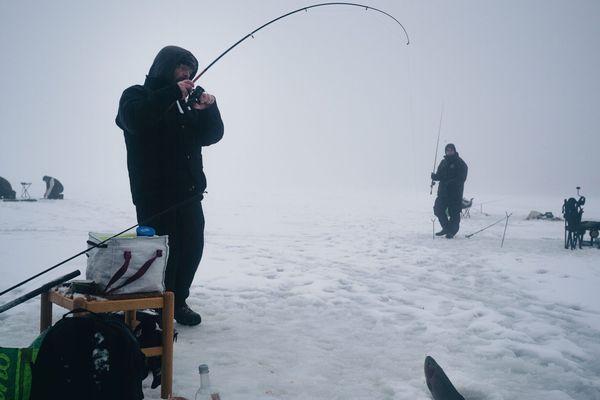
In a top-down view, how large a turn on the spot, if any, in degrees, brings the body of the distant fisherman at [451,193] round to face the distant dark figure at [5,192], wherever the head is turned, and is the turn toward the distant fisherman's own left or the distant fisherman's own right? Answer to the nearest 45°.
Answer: approximately 45° to the distant fisherman's own right

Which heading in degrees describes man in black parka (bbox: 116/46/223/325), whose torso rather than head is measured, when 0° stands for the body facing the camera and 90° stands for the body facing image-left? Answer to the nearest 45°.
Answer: approximately 315°

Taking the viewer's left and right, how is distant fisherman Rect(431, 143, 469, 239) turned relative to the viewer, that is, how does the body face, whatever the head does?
facing the viewer and to the left of the viewer

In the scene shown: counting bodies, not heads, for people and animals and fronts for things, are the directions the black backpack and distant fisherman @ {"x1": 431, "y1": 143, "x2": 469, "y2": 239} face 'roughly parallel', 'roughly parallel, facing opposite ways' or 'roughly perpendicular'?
roughly perpendicular

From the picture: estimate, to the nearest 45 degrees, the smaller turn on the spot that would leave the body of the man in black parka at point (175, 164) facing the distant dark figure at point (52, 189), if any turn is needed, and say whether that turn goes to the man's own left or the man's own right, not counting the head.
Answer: approximately 135° to the man's own left

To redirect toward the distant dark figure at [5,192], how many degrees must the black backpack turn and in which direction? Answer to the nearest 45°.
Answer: approximately 180°

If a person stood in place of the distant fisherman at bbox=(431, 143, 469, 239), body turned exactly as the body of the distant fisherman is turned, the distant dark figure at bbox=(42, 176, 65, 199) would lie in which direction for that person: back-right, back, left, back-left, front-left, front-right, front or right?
front-right

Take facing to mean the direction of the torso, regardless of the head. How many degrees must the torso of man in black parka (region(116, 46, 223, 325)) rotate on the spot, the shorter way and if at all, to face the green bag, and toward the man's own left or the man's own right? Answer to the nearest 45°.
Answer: approximately 45° to the man's own right

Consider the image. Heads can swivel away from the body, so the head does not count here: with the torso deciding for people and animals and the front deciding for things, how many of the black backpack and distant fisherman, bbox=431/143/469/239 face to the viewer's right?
0

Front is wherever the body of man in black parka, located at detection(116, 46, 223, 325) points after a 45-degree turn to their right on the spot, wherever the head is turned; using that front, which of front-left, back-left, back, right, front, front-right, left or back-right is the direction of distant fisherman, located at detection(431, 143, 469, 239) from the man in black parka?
back-left

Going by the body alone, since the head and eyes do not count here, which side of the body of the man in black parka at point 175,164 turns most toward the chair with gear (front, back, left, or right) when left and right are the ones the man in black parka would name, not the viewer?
left

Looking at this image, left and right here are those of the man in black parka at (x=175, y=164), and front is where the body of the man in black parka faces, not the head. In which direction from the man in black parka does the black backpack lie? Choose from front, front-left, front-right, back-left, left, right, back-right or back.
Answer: front-right

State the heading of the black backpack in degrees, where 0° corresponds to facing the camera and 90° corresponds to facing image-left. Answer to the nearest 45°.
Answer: approximately 0°

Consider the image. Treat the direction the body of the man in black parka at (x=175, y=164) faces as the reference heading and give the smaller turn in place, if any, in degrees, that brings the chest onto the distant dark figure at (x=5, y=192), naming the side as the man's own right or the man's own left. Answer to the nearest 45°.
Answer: approximately 135° to the man's own left
